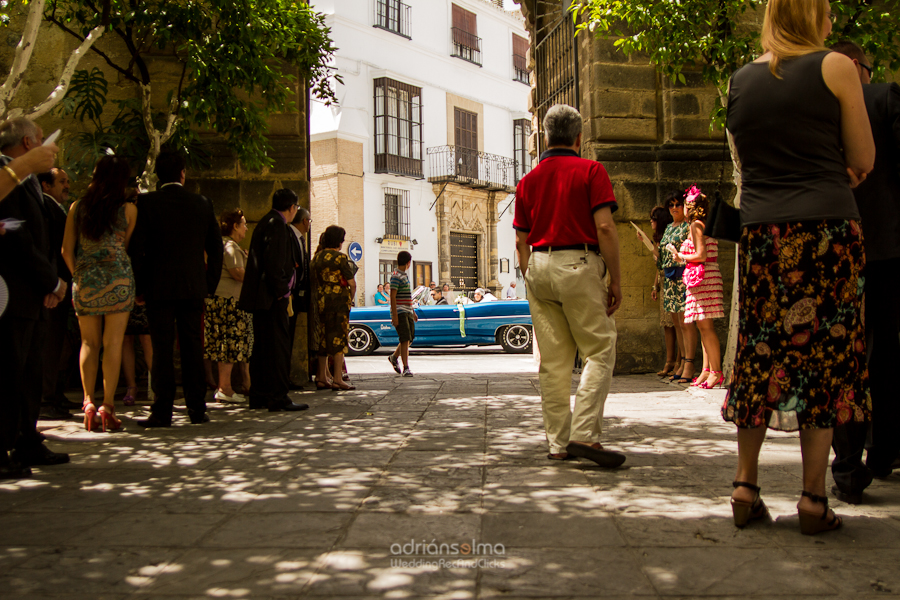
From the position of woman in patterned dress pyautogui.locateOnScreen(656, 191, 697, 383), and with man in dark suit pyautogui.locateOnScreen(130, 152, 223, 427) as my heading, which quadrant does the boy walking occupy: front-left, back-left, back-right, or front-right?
front-right

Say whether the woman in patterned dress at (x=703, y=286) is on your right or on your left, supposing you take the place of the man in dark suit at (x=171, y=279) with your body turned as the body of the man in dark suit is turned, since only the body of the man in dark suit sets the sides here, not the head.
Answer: on your right

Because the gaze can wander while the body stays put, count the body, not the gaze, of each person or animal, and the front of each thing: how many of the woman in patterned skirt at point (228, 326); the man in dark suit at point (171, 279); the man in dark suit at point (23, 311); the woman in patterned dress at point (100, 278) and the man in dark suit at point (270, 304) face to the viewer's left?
0

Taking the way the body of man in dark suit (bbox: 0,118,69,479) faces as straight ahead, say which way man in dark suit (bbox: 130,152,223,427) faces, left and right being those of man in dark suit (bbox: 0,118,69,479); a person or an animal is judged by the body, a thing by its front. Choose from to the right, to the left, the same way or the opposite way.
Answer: to the left

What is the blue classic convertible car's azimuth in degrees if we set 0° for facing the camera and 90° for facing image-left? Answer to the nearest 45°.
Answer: approximately 90°

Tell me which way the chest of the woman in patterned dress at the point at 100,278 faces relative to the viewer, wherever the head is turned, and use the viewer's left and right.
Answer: facing away from the viewer

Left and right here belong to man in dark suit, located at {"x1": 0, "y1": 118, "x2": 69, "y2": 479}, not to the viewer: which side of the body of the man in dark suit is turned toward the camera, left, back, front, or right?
right

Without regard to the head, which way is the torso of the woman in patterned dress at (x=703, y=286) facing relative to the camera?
to the viewer's left

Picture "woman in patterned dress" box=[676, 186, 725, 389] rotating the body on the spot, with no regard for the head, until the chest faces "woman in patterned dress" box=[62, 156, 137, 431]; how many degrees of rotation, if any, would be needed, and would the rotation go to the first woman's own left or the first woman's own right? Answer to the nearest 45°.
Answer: approximately 45° to the first woman's own left

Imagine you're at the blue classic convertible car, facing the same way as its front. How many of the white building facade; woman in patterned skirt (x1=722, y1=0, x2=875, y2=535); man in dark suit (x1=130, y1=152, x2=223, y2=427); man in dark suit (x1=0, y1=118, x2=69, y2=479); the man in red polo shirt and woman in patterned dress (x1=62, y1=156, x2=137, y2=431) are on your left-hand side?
5

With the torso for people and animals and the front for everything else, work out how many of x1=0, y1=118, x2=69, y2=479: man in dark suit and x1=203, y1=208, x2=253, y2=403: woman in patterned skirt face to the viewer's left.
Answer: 0

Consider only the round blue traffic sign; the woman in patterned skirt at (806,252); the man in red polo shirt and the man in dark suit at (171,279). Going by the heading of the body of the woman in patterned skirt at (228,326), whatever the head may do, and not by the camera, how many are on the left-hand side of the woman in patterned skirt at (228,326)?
1
